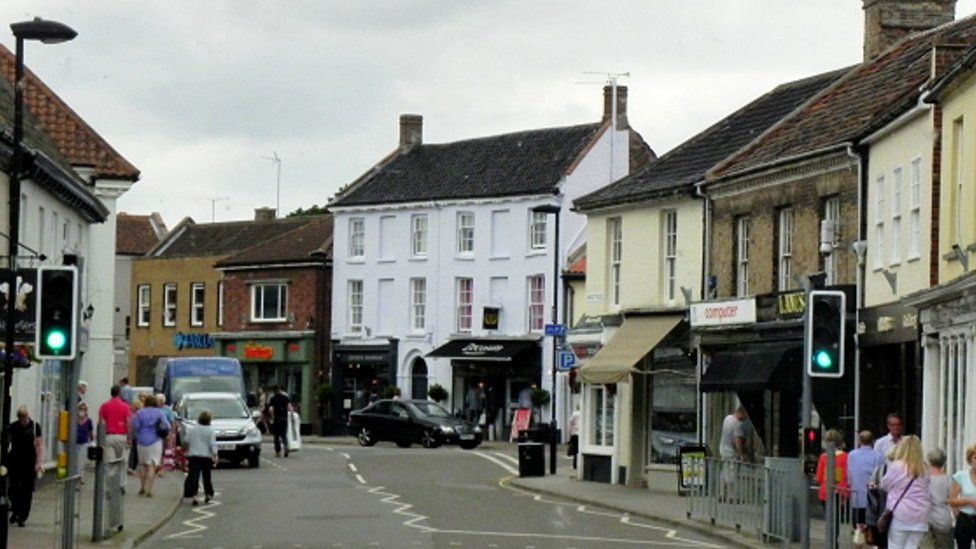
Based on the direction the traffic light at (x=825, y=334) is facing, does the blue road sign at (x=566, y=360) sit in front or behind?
behind

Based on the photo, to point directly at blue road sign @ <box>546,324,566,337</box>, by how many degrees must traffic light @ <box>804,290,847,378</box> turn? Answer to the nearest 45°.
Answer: approximately 180°

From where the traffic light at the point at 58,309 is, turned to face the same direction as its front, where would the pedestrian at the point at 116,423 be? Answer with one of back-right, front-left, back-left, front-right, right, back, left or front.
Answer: back

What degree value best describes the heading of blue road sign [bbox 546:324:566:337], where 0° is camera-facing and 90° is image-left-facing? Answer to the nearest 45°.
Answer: approximately 0°

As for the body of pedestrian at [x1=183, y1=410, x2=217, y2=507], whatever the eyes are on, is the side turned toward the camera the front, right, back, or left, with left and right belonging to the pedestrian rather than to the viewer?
back

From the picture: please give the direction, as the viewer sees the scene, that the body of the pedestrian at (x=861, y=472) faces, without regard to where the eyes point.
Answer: away from the camera

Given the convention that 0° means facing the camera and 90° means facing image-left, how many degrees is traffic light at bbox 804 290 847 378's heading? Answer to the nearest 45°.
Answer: approximately 0°
